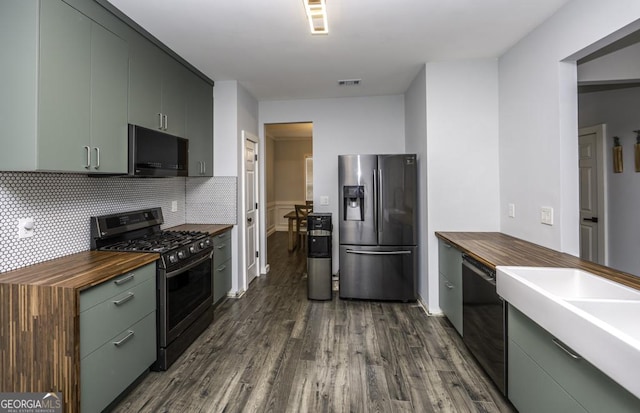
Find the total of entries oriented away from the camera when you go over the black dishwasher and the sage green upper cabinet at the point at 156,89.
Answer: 0

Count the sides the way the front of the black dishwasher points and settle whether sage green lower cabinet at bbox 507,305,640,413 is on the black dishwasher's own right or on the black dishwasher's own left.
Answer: on the black dishwasher's own left

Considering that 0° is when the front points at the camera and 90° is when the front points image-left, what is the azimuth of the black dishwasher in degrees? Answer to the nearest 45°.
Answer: approximately 45°

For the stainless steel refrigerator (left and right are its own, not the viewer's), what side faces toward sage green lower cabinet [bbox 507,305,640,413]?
front

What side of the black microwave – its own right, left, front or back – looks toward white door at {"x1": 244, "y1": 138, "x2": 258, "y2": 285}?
left

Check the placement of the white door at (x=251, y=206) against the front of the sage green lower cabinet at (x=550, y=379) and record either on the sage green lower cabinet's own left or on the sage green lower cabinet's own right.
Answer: on the sage green lower cabinet's own right

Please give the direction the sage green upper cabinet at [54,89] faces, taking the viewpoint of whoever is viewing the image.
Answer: facing the viewer and to the right of the viewer

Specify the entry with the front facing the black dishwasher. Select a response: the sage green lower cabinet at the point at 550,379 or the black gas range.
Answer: the black gas range

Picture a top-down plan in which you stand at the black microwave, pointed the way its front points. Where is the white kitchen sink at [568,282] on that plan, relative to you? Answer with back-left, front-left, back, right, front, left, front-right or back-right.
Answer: front

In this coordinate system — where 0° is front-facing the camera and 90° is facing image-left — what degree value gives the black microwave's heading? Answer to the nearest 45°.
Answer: approximately 315°

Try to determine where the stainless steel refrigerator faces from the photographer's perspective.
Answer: facing the viewer

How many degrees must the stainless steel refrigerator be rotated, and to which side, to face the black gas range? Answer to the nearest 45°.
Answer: approximately 45° to its right

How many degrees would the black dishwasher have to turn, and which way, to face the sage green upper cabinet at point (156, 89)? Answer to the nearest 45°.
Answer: approximately 45° to its right

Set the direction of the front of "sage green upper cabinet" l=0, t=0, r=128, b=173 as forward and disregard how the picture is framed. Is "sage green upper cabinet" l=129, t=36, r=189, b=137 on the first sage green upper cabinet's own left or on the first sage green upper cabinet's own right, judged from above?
on the first sage green upper cabinet's own left

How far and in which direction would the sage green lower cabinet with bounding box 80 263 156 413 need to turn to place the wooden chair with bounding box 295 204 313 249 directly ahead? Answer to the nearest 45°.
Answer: approximately 90° to its left

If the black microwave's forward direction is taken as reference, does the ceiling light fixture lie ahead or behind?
ahead
